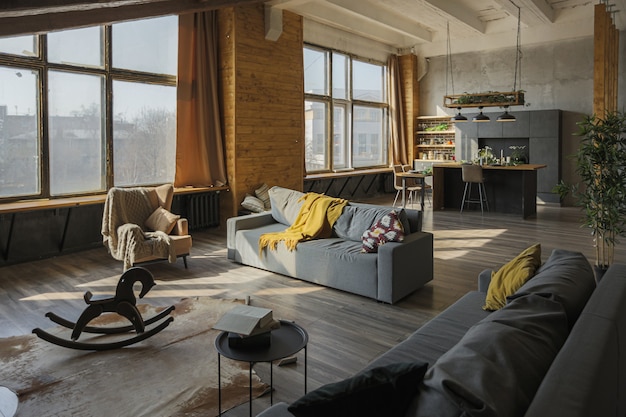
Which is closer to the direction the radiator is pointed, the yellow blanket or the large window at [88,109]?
the yellow blanket

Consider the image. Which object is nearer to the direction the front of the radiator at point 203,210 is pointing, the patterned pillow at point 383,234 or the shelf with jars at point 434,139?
the patterned pillow

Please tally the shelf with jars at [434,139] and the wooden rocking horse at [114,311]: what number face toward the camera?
1

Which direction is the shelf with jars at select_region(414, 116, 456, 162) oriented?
toward the camera

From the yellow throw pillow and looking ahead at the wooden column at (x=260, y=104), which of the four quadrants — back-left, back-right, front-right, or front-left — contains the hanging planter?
front-right

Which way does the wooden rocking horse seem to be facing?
to the viewer's right

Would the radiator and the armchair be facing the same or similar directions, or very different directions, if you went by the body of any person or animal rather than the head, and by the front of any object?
same or similar directions

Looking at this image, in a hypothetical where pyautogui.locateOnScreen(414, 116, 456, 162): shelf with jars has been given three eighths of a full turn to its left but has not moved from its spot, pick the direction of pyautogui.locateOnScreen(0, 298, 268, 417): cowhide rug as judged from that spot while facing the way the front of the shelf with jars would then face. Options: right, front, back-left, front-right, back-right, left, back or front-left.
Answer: back-right

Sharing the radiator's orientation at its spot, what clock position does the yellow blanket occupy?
The yellow blanket is roughly at 1 o'clock from the radiator.

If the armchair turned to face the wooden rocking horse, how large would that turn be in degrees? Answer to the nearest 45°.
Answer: approximately 45° to its right

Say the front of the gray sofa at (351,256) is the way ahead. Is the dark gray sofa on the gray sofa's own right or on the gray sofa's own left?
on the gray sofa's own left

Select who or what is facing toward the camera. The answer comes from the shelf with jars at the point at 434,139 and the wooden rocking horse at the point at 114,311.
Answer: the shelf with jars

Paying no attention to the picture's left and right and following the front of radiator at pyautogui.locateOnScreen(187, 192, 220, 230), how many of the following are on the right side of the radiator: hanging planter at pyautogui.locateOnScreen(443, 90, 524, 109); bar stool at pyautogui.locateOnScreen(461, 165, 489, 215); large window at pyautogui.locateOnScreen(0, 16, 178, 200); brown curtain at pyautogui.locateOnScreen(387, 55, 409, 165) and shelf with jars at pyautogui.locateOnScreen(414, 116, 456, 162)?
1

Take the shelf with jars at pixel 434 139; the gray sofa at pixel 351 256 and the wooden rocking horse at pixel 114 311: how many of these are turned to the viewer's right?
1

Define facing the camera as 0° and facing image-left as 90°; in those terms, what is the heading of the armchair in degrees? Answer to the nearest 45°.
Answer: approximately 315°
